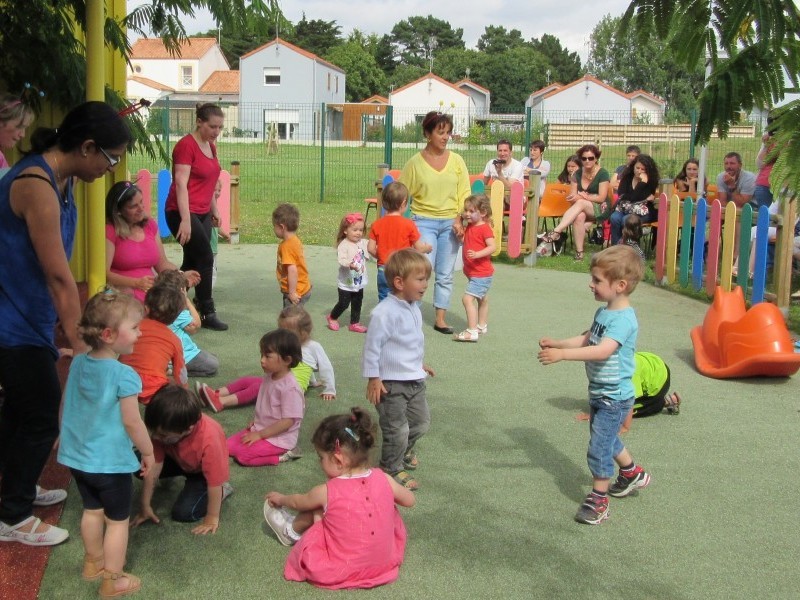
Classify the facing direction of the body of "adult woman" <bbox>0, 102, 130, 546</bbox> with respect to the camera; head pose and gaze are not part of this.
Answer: to the viewer's right

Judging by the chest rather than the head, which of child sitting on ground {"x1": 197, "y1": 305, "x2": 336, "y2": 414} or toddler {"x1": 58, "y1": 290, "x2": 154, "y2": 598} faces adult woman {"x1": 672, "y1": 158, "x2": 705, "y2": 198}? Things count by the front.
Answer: the toddler

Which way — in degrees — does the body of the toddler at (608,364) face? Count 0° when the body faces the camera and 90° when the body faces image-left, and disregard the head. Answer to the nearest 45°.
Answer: approximately 90°

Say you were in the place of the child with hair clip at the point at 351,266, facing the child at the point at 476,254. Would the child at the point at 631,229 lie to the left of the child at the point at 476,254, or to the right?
left

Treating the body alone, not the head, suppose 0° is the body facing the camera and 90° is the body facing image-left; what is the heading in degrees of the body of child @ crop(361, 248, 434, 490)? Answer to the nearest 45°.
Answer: approximately 315°

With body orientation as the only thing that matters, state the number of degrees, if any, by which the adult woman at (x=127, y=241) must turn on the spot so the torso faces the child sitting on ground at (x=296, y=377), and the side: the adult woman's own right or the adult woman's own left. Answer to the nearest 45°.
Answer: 0° — they already face them

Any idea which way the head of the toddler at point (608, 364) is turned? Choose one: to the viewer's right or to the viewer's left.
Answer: to the viewer's left

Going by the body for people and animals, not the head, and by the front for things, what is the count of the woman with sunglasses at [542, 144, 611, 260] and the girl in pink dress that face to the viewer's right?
0

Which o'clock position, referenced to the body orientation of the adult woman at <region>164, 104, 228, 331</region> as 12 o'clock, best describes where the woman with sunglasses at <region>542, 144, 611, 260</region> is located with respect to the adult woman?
The woman with sunglasses is roughly at 9 o'clock from the adult woman.

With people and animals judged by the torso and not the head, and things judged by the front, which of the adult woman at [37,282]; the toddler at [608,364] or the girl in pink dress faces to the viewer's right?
the adult woman

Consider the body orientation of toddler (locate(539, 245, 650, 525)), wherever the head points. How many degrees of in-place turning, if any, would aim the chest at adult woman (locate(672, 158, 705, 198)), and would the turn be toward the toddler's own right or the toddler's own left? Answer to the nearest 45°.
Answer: approximately 90° to the toddler's own right

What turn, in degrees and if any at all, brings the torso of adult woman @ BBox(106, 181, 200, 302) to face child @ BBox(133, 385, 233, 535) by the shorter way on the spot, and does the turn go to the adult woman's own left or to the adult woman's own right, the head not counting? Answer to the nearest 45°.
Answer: approximately 45° to the adult woman's own right

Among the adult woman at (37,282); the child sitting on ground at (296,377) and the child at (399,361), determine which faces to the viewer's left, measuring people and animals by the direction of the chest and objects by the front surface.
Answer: the child sitting on ground

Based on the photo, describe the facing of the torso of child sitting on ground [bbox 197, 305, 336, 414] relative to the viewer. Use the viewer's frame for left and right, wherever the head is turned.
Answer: facing to the left of the viewer
